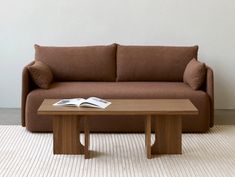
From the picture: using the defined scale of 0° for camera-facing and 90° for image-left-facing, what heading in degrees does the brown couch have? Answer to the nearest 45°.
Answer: approximately 0°

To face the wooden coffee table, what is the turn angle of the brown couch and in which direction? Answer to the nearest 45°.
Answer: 0° — it already faces it
